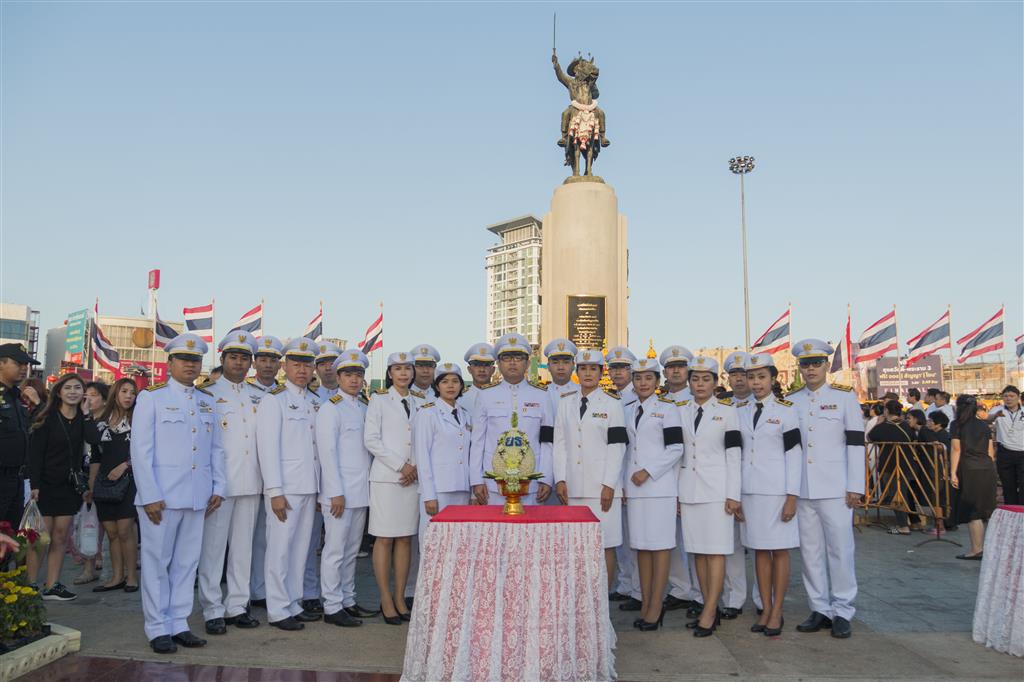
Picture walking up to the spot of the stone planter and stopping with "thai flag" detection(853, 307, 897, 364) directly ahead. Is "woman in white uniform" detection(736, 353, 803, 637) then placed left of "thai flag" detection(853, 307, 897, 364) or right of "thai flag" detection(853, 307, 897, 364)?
right

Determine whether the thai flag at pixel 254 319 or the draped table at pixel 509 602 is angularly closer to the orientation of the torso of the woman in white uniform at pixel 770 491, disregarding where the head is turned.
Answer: the draped table

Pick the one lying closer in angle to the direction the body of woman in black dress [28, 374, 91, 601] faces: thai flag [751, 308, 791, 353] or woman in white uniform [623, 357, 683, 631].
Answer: the woman in white uniform

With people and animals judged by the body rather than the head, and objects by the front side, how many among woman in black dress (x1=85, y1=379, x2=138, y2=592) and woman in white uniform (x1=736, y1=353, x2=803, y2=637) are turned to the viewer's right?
0

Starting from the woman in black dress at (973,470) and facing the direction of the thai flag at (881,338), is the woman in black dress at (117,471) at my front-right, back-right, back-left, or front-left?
back-left

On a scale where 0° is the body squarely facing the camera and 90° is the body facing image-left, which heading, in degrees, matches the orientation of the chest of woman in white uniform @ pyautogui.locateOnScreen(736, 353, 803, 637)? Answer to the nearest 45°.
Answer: approximately 45°

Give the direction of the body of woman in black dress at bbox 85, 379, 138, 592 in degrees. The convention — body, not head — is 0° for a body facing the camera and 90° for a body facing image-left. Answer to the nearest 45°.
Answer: approximately 45°

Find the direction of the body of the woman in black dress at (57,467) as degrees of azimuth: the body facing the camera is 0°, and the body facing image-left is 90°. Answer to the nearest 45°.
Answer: approximately 315°

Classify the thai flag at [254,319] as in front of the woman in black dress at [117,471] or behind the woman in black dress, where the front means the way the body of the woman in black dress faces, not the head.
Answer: behind

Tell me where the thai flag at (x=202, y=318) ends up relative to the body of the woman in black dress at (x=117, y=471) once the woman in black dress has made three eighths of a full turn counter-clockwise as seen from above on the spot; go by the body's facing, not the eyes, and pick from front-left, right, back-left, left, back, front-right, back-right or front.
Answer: left
